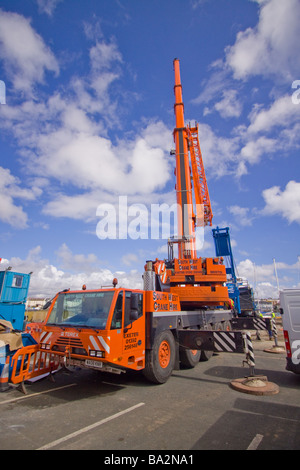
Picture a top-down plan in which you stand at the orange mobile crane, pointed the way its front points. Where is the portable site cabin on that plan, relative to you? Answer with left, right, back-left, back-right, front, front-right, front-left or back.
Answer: right

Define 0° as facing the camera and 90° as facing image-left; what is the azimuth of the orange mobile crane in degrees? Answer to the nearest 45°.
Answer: approximately 45°
